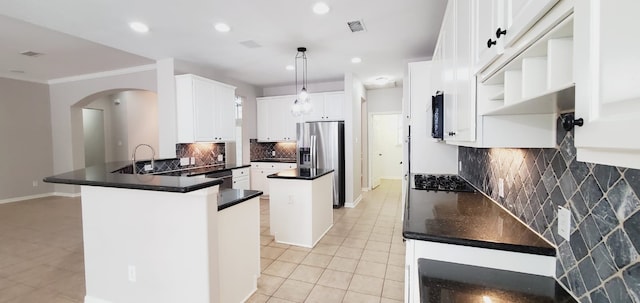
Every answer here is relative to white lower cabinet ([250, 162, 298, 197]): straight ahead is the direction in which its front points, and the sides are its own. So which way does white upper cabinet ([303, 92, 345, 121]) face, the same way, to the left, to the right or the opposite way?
the same way

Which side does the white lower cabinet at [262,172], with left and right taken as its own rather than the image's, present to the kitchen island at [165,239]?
front

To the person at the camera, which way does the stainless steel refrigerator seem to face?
facing the viewer

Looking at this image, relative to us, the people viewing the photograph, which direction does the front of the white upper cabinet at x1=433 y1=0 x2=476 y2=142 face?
facing to the left of the viewer

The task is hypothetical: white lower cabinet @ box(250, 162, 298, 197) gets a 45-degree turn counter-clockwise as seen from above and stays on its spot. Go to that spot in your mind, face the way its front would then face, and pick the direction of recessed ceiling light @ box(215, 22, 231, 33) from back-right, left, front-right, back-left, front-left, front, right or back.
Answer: front-right

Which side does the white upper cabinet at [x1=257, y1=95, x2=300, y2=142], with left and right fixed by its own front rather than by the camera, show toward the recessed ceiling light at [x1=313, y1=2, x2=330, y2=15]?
front

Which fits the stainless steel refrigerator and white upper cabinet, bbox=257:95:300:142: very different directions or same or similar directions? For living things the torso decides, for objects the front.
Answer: same or similar directions

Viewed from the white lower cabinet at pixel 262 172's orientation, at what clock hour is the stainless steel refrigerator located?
The stainless steel refrigerator is roughly at 10 o'clock from the white lower cabinet.

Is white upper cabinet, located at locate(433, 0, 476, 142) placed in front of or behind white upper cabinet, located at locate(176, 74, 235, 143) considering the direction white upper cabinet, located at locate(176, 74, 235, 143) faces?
in front

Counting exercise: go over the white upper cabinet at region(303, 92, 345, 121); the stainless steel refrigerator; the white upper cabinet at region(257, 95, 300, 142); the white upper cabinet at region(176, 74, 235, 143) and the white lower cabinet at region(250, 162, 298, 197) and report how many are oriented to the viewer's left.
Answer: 0

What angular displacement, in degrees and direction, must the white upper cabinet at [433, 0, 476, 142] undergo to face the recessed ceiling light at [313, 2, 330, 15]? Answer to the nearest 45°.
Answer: approximately 45° to its right

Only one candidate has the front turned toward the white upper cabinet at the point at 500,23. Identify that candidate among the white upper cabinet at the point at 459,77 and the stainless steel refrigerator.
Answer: the stainless steel refrigerator

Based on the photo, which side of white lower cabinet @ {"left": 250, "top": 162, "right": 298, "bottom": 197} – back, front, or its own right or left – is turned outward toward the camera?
front

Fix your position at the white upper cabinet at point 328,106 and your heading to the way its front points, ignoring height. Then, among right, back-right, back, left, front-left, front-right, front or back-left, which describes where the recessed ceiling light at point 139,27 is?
front-right

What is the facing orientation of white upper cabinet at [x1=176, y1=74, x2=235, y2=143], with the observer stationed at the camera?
facing the viewer and to the right of the viewer

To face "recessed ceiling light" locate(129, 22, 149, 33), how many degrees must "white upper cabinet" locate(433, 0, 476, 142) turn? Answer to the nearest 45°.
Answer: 0° — it already faces it

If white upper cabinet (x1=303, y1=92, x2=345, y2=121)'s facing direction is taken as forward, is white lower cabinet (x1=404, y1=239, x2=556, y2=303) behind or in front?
in front

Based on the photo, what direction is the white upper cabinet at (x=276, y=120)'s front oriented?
toward the camera

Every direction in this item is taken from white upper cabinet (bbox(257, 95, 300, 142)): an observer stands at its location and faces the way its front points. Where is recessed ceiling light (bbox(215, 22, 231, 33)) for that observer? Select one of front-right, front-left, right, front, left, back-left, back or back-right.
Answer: front

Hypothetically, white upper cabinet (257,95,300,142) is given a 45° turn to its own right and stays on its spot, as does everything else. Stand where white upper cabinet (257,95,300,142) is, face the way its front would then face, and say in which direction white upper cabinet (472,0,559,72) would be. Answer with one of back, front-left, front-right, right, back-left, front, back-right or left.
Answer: front-left

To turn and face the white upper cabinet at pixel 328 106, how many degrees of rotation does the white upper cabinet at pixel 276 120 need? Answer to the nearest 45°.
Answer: approximately 45° to its left
